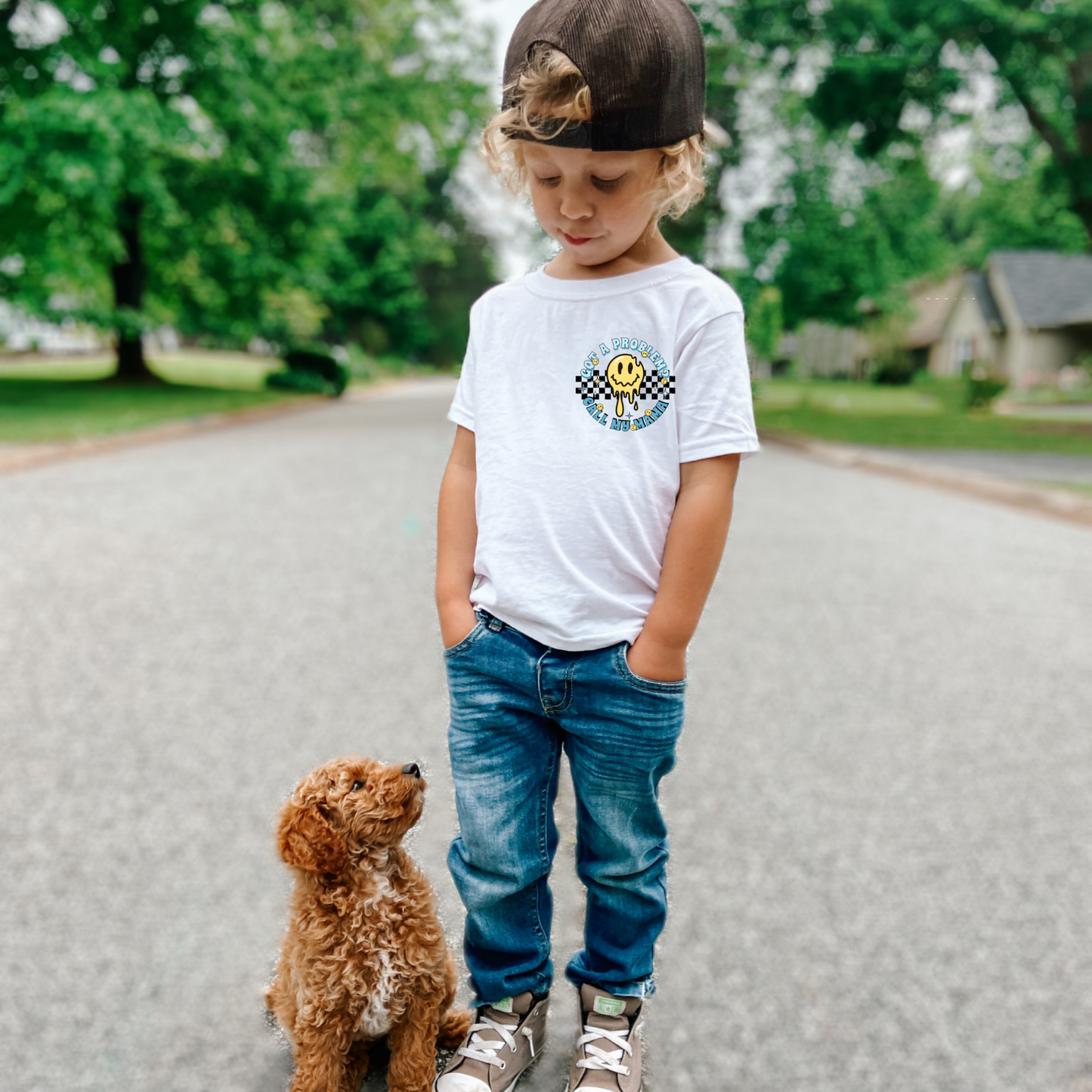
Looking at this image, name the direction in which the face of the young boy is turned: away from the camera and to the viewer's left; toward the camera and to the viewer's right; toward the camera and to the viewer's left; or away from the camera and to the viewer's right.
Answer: toward the camera and to the viewer's left

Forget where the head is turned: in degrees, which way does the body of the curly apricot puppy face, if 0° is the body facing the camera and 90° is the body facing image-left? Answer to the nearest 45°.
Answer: approximately 0°

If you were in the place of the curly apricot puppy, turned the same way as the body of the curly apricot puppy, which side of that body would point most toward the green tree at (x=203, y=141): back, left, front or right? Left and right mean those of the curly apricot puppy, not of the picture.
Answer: back

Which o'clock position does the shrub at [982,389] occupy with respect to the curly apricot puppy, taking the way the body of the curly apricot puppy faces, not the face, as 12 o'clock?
The shrub is roughly at 7 o'clock from the curly apricot puppy.

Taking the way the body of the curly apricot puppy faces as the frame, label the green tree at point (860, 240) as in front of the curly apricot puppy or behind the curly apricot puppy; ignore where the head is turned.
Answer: behind

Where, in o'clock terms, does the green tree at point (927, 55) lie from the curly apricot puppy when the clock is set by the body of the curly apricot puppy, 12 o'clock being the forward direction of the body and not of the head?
The green tree is roughly at 7 o'clock from the curly apricot puppy.

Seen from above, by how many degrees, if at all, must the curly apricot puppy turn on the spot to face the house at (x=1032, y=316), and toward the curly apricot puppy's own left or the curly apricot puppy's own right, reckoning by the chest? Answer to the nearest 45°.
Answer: approximately 135° to the curly apricot puppy's own left

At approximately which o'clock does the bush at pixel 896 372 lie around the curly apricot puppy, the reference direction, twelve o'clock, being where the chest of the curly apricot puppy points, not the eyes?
The bush is roughly at 7 o'clock from the curly apricot puppy.
